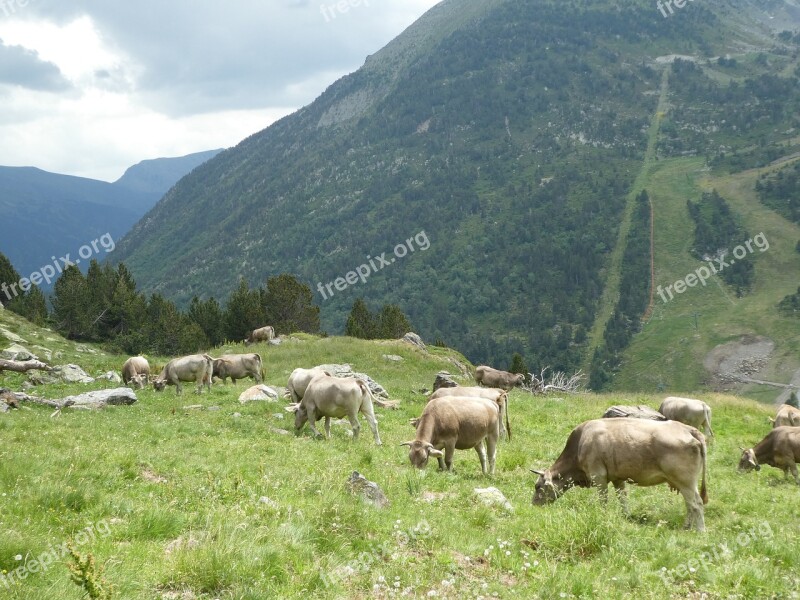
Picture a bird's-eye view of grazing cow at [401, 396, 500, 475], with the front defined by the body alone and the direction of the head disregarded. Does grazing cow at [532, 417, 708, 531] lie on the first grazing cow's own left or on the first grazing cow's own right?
on the first grazing cow's own left

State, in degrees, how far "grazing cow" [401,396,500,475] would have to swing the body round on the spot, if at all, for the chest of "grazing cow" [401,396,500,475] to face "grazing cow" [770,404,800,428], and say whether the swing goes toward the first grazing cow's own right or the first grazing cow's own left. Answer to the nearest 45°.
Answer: approximately 180°

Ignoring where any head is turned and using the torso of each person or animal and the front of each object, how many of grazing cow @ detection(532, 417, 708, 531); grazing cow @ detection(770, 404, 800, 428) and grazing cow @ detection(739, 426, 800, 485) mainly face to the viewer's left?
3

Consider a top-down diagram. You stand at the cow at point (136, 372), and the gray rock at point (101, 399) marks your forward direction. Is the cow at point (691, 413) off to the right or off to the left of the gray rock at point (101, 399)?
left

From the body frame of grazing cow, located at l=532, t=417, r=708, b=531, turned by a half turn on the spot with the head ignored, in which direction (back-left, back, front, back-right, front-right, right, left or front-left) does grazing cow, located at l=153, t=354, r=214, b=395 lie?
back-left

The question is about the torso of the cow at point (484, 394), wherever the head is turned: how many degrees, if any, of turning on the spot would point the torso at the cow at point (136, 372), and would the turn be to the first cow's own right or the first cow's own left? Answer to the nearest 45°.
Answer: approximately 45° to the first cow's own right

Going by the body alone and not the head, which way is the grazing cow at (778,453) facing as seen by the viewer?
to the viewer's left

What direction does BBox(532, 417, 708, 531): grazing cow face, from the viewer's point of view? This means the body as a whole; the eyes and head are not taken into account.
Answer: to the viewer's left

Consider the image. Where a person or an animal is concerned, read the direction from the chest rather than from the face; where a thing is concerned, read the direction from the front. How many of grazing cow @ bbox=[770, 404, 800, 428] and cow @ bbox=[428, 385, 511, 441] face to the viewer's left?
2

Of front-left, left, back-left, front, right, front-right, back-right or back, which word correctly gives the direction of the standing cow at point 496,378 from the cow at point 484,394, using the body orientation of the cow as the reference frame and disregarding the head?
right

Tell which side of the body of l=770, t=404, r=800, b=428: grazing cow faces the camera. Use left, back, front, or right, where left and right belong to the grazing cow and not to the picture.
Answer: left

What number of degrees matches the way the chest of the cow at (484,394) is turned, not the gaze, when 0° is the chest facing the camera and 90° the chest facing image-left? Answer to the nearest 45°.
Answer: approximately 90°

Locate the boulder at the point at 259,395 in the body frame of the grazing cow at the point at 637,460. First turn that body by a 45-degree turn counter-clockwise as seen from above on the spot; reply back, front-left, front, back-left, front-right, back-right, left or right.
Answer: right

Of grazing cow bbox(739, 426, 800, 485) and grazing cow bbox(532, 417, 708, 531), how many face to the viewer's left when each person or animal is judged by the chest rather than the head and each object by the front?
2

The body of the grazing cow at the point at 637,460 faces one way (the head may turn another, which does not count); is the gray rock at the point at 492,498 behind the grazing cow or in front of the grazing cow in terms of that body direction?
in front
